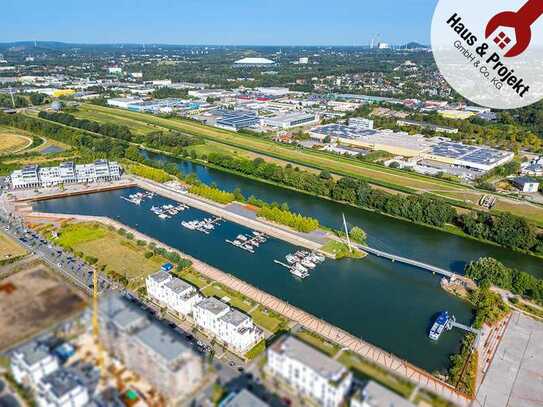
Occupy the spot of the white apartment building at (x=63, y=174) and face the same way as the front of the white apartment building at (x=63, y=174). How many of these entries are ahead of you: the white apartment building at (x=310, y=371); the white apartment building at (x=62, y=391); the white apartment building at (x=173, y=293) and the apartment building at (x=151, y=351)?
4

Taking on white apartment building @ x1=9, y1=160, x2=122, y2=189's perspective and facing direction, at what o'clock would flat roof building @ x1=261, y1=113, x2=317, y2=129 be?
The flat roof building is roughly at 8 o'clock from the white apartment building.

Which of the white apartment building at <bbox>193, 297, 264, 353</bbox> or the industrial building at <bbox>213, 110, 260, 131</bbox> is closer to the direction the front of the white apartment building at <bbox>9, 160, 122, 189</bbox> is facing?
the white apartment building

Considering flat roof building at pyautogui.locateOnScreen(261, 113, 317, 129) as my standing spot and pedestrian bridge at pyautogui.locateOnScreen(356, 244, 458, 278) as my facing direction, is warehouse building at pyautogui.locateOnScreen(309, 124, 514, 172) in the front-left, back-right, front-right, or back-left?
front-left

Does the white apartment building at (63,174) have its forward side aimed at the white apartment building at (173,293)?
yes

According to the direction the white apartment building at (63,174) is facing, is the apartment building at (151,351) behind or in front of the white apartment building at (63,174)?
in front

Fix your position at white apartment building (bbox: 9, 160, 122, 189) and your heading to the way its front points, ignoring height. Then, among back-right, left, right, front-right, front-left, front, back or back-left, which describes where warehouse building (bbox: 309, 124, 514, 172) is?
left

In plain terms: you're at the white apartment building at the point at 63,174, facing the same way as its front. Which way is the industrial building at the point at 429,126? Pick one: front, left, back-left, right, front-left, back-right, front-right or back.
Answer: left

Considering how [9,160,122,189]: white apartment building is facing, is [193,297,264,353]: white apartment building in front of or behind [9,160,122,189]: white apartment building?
in front

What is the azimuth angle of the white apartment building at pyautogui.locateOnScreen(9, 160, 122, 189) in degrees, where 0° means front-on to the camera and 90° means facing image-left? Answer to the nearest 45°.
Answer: approximately 0°

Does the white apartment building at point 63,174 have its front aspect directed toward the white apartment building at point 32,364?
yes

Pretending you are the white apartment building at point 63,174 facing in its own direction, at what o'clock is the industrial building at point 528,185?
The industrial building is roughly at 10 o'clock from the white apartment building.

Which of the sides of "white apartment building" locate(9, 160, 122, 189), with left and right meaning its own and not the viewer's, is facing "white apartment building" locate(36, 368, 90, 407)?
front

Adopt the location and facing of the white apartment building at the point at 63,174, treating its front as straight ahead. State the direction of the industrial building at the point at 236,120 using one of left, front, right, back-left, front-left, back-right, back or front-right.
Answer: back-left
